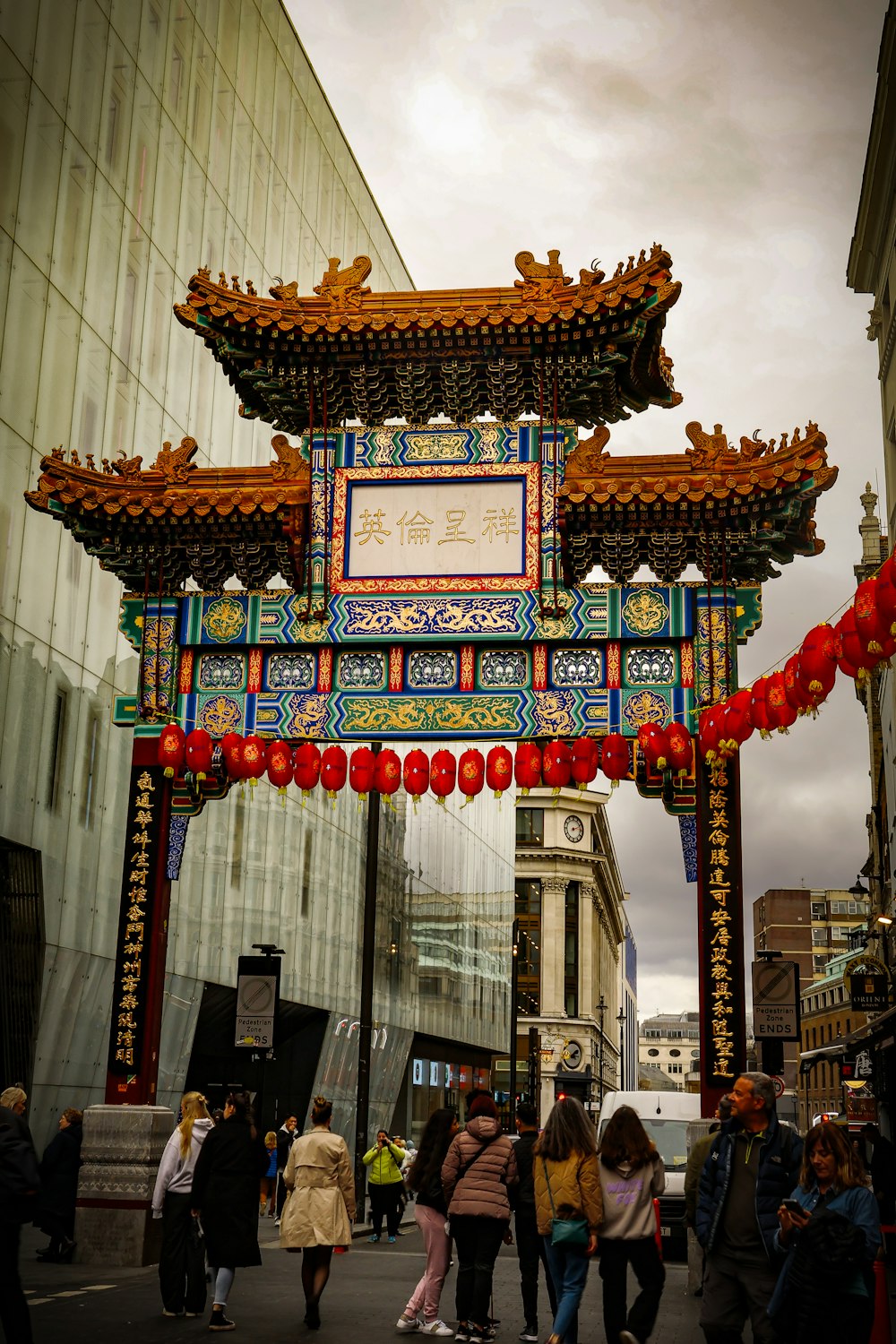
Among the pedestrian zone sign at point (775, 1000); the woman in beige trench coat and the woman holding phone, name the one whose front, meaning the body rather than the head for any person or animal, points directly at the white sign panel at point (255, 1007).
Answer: the woman in beige trench coat

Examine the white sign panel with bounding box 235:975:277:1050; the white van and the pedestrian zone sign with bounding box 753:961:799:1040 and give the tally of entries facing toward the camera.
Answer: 3

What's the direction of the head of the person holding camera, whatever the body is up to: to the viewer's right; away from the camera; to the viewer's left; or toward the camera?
toward the camera

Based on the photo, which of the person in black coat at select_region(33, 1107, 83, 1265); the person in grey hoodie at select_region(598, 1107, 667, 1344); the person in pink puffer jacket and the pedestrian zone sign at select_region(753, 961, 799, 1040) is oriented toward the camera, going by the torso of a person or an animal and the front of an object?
the pedestrian zone sign

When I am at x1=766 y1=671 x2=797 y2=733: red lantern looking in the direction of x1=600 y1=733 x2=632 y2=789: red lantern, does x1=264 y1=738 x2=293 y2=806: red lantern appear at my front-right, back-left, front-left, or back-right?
front-left

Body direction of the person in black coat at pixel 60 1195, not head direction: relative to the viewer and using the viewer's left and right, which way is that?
facing to the left of the viewer

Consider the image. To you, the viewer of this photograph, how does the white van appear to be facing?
facing the viewer

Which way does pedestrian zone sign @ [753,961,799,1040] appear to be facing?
toward the camera

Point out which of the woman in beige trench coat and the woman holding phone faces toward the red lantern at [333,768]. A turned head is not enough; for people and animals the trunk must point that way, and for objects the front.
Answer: the woman in beige trench coat

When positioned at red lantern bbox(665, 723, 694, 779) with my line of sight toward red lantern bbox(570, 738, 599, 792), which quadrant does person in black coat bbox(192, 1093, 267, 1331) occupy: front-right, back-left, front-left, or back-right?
front-left

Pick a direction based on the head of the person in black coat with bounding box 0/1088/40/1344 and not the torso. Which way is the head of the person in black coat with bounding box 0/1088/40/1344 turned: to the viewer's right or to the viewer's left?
to the viewer's right

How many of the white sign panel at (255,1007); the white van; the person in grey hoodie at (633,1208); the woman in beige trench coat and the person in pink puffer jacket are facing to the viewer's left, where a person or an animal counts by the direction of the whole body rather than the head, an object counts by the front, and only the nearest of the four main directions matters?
0

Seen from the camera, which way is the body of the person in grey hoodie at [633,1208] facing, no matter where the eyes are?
away from the camera

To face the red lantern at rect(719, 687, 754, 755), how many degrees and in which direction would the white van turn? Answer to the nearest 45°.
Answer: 0° — it already faces it

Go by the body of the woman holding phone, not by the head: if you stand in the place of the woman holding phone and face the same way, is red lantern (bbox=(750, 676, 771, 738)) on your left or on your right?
on your right

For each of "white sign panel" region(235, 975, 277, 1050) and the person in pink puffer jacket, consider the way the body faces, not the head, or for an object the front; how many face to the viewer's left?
0

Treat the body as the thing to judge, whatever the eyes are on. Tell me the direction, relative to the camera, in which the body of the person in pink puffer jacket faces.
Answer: away from the camera

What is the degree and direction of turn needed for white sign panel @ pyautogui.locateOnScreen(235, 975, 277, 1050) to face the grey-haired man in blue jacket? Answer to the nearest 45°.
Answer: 0° — it already faces them

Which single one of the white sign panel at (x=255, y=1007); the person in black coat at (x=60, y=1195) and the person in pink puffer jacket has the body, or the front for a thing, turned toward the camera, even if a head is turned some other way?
the white sign panel
